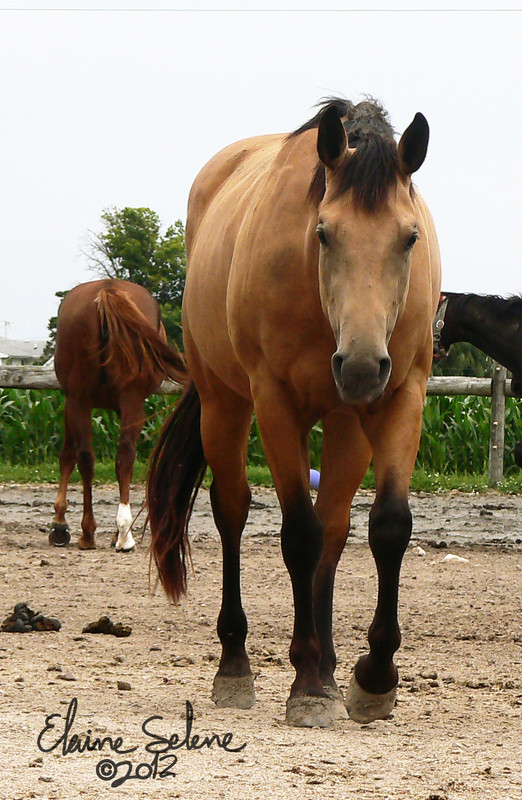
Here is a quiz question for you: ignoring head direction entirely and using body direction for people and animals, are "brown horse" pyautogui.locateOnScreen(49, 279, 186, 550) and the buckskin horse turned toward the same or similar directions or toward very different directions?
very different directions

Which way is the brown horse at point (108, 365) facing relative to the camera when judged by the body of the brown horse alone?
away from the camera

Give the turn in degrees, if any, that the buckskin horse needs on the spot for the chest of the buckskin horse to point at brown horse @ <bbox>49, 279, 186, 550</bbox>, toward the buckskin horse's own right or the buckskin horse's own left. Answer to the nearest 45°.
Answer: approximately 180°

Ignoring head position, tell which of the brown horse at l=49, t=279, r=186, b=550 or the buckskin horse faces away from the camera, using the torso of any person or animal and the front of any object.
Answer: the brown horse

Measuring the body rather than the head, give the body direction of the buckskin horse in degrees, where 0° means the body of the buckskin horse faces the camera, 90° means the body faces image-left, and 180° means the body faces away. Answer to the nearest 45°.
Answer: approximately 0°

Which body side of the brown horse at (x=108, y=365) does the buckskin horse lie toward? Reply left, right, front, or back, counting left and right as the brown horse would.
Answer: back

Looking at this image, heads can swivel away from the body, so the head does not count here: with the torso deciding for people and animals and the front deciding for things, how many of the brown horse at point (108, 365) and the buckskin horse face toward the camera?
1
